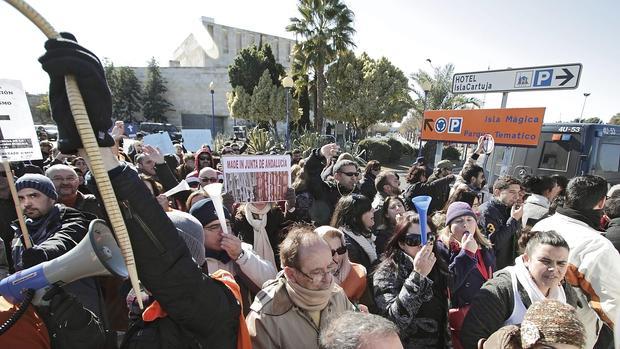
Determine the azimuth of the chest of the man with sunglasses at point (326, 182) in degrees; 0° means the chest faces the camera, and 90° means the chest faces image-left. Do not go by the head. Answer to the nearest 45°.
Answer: approximately 315°

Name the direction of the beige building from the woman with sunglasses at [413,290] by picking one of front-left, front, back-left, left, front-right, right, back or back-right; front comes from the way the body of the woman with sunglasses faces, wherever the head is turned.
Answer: back

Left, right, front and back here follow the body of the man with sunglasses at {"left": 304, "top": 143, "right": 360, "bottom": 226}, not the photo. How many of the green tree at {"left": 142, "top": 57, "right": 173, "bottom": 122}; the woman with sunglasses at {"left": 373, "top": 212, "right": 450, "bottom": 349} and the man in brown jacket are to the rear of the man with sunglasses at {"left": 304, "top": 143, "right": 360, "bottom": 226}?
1

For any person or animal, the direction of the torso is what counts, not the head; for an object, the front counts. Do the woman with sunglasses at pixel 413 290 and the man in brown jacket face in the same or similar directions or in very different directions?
same or similar directions

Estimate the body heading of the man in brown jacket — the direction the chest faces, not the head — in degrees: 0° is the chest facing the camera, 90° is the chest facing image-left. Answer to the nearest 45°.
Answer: approximately 315°

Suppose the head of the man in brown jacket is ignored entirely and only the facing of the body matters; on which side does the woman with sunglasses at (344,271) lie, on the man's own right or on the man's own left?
on the man's own left

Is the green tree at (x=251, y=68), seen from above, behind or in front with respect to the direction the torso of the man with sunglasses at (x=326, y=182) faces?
behind

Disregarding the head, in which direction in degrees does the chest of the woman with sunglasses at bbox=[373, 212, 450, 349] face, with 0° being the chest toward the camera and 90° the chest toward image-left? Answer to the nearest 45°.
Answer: approximately 315°

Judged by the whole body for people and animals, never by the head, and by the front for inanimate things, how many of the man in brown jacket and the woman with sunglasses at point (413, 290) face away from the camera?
0

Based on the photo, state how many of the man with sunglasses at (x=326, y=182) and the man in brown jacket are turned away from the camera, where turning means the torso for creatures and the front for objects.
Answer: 0

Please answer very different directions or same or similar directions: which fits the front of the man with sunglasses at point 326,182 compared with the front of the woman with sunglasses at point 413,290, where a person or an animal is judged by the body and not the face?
same or similar directions

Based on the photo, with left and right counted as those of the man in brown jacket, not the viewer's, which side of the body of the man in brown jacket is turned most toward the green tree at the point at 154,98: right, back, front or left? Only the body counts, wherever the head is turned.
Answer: back

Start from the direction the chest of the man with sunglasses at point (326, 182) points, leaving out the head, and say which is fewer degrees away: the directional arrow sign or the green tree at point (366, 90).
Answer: the directional arrow sign

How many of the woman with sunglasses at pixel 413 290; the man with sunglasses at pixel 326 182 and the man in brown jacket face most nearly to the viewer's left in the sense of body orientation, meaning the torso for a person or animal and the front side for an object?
0

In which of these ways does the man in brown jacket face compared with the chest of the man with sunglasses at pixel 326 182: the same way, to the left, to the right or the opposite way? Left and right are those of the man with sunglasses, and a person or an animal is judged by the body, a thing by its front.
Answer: the same way

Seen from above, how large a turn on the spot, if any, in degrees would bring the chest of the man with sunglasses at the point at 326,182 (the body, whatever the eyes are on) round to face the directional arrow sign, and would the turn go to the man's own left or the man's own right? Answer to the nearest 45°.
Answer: approximately 90° to the man's own left

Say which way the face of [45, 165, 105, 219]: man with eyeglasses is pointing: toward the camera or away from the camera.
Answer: toward the camera

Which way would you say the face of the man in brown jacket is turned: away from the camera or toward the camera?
toward the camera
